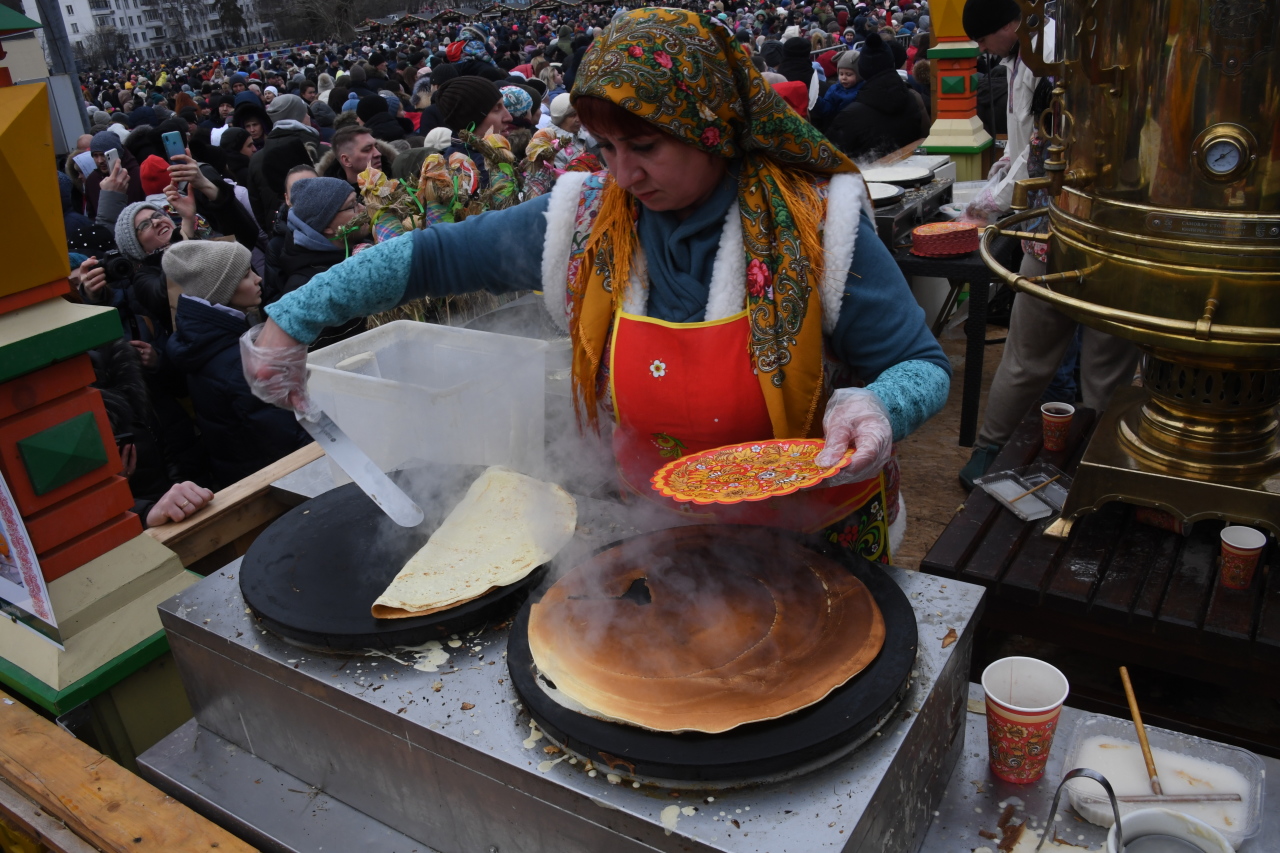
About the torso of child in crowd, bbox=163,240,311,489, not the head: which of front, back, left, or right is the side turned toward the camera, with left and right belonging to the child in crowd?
right

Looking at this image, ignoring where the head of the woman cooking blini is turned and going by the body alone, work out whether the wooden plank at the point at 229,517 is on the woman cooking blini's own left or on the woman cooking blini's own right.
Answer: on the woman cooking blini's own right

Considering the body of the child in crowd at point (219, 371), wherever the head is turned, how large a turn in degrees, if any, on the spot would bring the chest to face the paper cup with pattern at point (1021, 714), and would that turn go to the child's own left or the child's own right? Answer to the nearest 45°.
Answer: approximately 90° to the child's own right

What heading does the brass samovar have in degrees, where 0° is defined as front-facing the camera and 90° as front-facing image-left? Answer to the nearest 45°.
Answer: approximately 0°

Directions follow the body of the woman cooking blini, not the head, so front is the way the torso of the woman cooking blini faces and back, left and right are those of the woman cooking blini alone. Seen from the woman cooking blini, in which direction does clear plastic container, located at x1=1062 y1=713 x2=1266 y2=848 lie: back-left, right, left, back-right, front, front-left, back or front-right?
left

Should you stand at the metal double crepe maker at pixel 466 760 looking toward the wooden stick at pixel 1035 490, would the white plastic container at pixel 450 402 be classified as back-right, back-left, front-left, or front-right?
front-left

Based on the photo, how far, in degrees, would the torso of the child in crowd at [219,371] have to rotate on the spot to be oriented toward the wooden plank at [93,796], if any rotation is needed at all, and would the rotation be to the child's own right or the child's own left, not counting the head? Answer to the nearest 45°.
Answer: approximately 90° to the child's own right

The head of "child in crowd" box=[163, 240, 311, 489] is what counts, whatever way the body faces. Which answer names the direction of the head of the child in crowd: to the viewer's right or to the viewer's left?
to the viewer's right

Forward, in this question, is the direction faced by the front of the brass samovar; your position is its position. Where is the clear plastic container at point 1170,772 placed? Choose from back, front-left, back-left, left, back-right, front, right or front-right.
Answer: front

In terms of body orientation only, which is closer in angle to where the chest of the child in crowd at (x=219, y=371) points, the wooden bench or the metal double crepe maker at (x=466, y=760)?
the wooden bench
